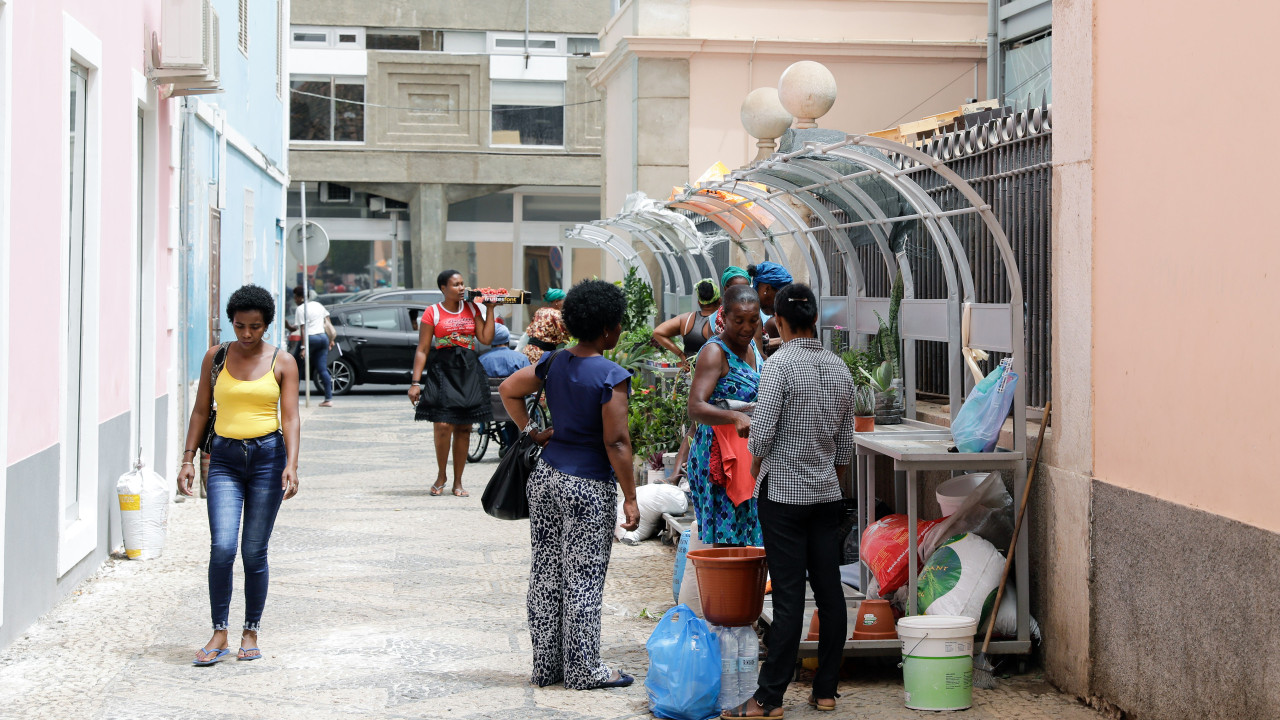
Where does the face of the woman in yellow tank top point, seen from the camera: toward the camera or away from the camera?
toward the camera

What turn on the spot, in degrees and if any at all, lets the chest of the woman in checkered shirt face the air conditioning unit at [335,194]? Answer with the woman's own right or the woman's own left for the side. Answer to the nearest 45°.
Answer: approximately 45° to the woman's own right

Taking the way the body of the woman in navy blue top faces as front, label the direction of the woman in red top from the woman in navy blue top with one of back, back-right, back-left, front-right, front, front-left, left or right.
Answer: front-left

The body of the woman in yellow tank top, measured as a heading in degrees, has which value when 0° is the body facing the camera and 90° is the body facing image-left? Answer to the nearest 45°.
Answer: approximately 0°

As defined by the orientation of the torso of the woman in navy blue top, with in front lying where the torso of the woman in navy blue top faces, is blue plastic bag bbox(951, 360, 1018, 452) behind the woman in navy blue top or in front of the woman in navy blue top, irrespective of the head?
in front

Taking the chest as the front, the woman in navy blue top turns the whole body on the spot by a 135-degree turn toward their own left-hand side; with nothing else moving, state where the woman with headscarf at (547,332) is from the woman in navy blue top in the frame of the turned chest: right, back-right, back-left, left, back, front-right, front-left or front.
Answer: right

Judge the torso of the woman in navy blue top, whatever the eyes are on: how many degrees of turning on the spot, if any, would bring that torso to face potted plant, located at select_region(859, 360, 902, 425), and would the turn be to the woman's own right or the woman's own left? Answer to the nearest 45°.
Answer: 0° — they already face it

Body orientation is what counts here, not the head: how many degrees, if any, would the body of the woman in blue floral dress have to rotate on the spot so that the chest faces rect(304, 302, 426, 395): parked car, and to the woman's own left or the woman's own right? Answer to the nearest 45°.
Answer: approximately 135° to the woman's own left

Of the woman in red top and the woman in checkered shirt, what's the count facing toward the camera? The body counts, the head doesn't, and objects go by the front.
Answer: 1

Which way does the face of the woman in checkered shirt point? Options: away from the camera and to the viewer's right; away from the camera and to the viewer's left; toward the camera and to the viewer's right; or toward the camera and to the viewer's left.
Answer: away from the camera and to the viewer's left

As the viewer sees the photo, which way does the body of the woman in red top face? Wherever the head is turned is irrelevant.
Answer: toward the camera

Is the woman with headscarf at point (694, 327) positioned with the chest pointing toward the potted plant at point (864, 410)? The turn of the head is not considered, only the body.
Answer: no
